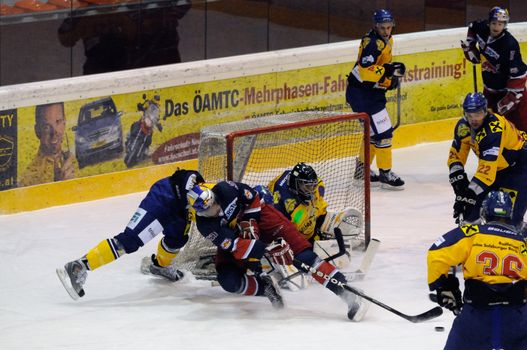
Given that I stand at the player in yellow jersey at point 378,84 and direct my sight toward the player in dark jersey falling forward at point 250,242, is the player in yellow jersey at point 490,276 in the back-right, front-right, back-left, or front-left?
front-left

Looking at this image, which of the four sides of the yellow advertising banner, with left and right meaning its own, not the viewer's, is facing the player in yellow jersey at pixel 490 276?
front

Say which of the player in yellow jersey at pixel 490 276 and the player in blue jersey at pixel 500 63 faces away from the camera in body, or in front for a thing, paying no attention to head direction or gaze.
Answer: the player in yellow jersey

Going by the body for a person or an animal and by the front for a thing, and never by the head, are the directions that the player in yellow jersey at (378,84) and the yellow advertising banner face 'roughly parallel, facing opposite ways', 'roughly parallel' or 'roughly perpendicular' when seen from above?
roughly parallel

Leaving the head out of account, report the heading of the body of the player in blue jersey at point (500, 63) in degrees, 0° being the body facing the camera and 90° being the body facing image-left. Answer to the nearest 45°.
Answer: approximately 45°

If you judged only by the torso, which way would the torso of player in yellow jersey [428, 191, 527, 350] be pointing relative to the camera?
away from the camera

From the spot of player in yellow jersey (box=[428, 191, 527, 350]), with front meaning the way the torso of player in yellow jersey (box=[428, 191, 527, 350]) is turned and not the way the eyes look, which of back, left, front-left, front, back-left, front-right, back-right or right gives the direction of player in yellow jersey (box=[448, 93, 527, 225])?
front

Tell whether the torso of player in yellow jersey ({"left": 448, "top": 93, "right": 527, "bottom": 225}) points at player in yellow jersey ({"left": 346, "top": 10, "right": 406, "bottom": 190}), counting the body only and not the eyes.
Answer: no

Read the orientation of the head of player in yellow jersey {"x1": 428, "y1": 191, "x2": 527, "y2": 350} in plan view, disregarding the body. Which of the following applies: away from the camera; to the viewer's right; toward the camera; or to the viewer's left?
away from the camera

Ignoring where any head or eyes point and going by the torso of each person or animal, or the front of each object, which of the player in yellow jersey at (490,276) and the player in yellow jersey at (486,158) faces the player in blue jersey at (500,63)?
the player in yellow jersey at (490,276)

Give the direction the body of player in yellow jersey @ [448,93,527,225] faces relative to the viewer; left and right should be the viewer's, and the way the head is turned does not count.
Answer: facing the viewer and to the left of the viewer

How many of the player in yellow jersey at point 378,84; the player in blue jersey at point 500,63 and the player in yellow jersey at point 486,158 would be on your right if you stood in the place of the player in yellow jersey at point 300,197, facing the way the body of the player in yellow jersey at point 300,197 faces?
0

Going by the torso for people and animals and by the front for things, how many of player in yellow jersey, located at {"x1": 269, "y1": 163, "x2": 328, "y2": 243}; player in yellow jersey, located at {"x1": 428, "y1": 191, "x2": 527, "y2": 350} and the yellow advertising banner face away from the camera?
1

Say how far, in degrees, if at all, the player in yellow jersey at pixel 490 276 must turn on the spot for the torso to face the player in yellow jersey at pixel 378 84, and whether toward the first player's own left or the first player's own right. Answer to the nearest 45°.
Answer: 0° — they already face them

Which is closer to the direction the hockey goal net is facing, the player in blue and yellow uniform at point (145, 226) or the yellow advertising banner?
the player in blue and yellow uniform

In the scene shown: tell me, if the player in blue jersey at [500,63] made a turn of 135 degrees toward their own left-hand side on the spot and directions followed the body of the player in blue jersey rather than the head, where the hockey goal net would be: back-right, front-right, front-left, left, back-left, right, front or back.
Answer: back-right

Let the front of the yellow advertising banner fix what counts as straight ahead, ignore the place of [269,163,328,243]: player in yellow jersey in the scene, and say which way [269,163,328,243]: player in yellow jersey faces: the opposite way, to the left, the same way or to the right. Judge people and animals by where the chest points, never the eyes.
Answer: the same way

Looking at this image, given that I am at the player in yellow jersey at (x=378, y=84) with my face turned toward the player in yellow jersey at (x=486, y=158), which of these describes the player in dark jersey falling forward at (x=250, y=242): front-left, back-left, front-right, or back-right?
front-right
